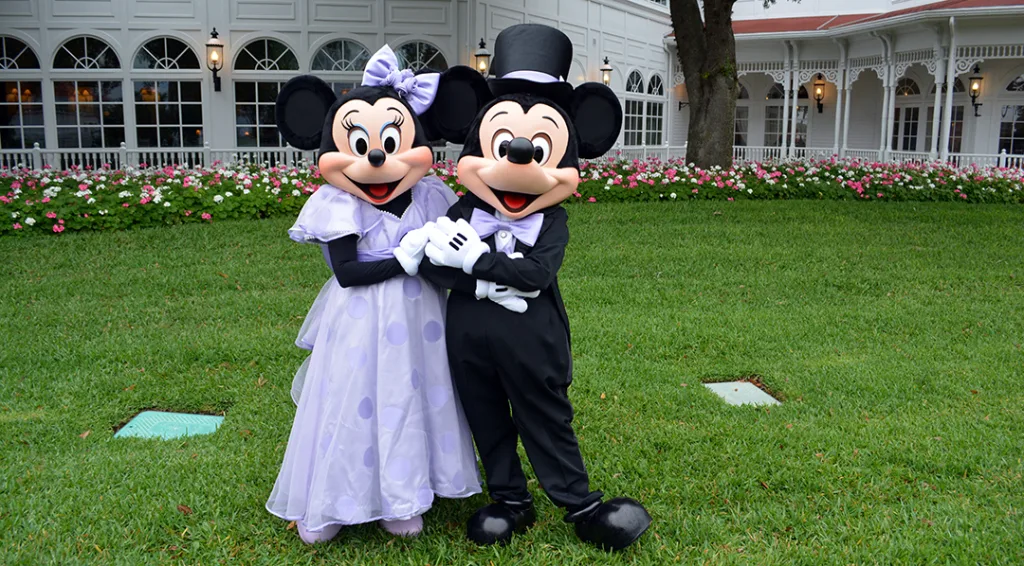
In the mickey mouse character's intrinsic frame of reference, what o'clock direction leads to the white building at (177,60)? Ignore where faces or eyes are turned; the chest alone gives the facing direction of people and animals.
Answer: The white building is roughly at 5 o'clock from the mickey mouse character.

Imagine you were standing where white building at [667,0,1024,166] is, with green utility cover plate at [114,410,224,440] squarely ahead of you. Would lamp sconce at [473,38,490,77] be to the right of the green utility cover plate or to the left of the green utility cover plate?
right

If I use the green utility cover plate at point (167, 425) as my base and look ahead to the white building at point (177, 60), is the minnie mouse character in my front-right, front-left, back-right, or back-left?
back-right

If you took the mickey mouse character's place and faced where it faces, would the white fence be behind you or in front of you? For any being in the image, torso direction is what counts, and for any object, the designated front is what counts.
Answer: behind

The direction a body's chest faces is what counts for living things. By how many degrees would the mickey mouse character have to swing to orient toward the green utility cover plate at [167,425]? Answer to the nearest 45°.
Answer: approximately 135° to its right

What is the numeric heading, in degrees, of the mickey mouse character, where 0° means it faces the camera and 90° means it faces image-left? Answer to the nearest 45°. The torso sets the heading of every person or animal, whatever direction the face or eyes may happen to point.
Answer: approximately 0°

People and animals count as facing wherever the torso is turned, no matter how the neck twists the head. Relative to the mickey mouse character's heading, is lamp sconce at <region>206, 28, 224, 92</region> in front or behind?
behind
